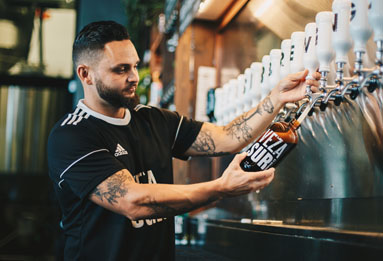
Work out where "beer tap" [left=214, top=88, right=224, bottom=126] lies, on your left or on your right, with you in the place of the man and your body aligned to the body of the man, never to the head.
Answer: on your left

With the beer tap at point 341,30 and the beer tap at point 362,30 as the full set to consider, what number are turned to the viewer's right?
0

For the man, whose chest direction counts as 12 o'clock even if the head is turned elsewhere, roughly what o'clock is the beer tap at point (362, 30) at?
The beer tap is roughly at 12 o'clock from the man.

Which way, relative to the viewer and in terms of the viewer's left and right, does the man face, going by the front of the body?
facing the viewer and to the right of the viewer

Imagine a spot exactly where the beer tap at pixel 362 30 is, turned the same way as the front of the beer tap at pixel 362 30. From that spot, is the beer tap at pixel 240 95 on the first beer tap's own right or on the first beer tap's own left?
on the first beer tap's own right

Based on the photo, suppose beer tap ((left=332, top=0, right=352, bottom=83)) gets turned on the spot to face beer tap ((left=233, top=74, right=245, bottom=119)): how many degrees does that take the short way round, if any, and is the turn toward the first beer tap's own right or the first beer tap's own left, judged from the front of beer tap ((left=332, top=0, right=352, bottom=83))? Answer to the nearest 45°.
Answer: approximately 90° to the first beer tap's own right

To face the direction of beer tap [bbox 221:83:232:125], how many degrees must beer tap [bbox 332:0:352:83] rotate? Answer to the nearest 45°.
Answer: approximately 90° to its right

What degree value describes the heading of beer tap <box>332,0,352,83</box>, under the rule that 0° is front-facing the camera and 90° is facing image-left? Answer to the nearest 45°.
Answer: approximately 45°

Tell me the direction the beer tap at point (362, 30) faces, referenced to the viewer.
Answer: facing the viewer and to the left of the viewer
